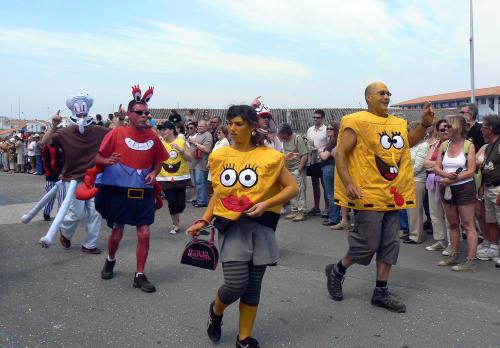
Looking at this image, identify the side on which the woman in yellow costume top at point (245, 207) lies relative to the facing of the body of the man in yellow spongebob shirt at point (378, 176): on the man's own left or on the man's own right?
on the man's own right

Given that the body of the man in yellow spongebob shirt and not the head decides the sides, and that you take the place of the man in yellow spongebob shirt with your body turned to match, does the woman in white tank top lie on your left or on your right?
on your left

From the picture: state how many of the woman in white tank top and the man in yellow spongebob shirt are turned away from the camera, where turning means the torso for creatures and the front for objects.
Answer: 0

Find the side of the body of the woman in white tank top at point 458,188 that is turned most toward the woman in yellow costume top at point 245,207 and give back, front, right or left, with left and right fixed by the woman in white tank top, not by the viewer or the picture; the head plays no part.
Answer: front

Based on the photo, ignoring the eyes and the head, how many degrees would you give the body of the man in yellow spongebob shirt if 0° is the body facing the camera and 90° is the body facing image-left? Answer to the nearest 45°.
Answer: approximately 315°
